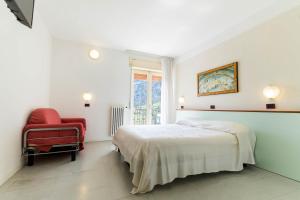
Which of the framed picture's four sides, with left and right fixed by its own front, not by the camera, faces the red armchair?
front

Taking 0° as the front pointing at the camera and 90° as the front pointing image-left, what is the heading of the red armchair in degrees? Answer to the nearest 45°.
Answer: approximately 270°

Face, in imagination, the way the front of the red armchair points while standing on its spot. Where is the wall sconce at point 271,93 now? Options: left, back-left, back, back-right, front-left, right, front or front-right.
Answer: front-right

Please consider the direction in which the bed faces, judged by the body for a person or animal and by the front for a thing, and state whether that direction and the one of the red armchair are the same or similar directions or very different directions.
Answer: very different directions

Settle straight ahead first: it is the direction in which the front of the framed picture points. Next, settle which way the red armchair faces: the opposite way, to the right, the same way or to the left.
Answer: the opposite way

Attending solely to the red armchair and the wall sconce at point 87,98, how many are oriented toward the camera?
1

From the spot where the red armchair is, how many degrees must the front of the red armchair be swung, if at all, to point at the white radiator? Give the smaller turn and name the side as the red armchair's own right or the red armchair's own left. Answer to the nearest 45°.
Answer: approximately 45° to the red armchair's own left

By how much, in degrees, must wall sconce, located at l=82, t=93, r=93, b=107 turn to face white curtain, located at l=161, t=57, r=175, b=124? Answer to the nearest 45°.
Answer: approximately 90° to its left

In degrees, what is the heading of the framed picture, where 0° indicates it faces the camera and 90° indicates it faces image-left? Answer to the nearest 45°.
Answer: approximately 45°

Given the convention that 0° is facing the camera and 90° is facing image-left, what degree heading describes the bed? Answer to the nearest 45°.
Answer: approximately 45°

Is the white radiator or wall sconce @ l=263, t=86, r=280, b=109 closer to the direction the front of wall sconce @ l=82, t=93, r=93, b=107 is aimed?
the wall sconce

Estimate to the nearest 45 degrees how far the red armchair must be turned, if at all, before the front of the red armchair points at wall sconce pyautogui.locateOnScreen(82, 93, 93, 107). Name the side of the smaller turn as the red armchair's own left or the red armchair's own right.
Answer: approximately 45° to the red armchair's own left

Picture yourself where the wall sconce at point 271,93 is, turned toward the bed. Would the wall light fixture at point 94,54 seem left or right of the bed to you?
right
